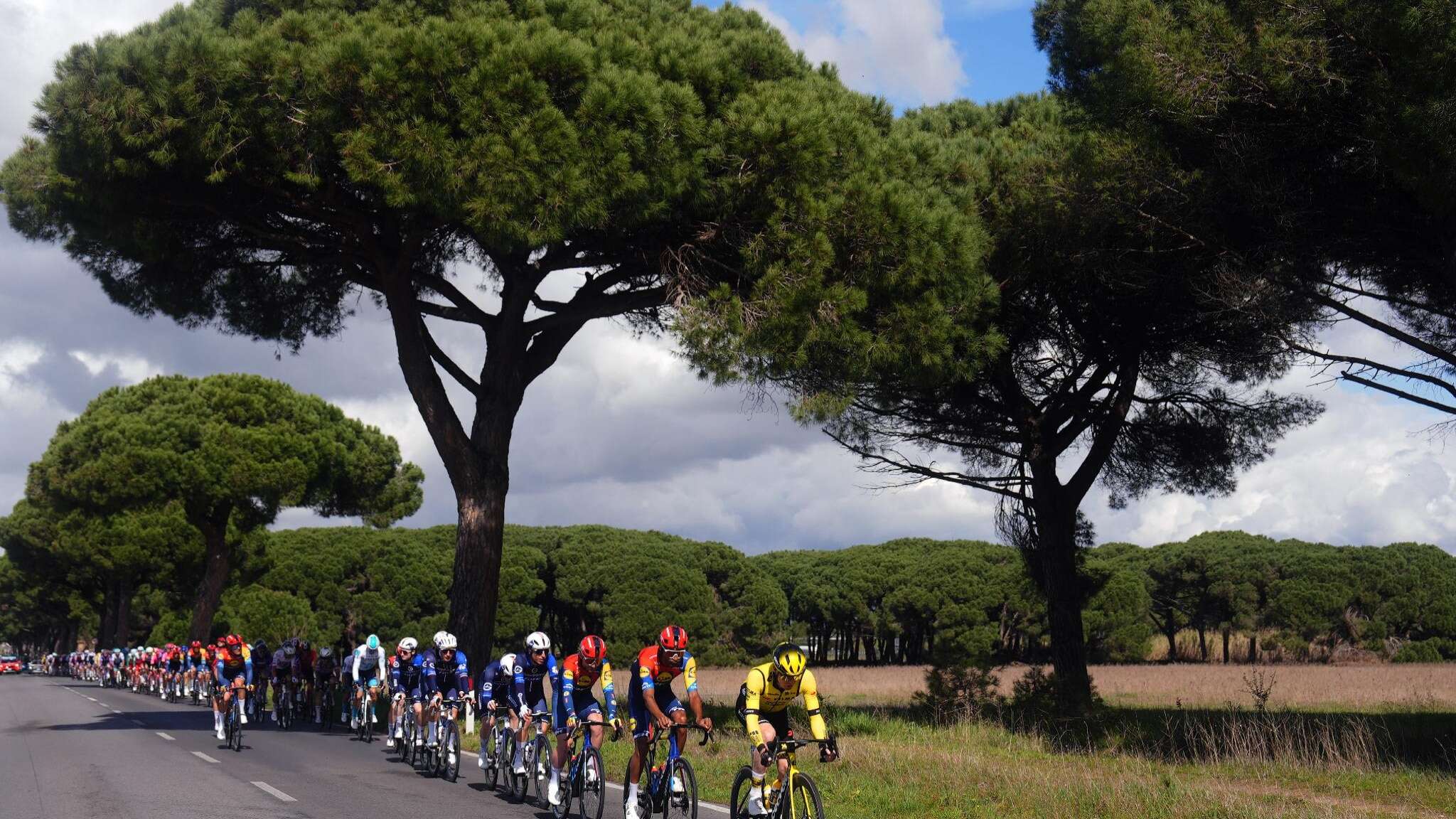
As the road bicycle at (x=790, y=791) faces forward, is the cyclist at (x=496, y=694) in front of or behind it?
behind

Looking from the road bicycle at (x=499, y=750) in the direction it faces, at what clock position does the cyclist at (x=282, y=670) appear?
The cyclist is roughly at 7 o'clock from the road bicycle.

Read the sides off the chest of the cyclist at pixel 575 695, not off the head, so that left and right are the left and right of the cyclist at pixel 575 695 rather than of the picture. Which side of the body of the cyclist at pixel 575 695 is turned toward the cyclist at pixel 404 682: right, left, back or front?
back

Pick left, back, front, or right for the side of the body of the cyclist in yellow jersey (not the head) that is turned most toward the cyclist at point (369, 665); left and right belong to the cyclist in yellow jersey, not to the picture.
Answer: back

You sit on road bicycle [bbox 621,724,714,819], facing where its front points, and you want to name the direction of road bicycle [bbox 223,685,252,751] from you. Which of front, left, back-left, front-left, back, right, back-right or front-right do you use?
back

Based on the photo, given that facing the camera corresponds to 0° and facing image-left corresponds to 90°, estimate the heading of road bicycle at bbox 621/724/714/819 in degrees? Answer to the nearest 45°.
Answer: approximately 315°

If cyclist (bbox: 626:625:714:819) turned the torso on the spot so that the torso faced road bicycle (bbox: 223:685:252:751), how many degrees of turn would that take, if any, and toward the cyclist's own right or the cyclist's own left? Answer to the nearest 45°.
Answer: approximately 180°

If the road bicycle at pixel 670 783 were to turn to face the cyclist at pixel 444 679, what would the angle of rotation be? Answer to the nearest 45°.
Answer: approximately 180°

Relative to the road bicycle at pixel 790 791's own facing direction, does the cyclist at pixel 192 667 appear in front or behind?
behind

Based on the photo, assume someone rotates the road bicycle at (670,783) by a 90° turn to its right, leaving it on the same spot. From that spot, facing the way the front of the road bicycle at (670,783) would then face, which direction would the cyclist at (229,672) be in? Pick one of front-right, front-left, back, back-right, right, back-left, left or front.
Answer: right

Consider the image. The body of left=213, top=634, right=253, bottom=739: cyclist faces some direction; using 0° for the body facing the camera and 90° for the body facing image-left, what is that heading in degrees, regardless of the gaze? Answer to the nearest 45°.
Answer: approximately 315°

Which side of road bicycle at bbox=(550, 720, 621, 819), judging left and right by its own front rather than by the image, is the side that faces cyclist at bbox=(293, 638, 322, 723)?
back
